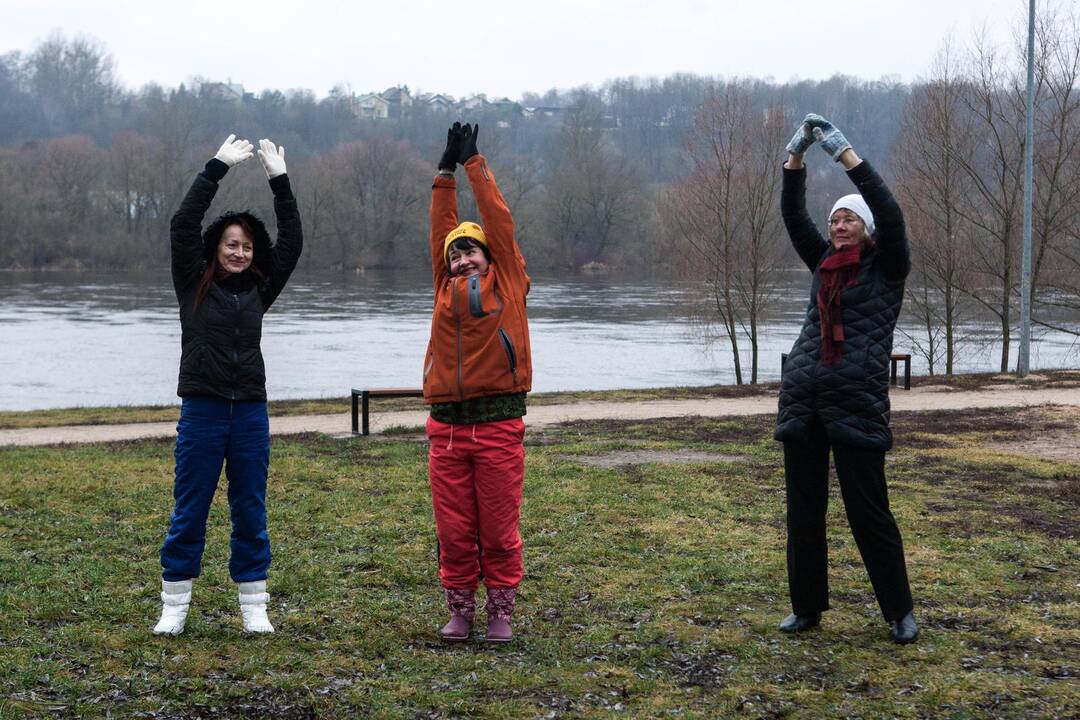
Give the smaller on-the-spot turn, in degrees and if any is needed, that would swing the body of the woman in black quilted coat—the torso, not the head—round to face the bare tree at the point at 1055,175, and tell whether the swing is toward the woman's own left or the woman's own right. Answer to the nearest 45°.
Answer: approximately 135° to the woman's own right

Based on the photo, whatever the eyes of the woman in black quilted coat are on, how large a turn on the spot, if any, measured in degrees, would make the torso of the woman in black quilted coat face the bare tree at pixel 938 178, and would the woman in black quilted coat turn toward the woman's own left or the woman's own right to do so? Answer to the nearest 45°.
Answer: approximately 135° to the woman's own right

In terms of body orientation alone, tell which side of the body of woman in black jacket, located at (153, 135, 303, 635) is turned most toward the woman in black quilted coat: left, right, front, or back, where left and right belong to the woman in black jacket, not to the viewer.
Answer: left

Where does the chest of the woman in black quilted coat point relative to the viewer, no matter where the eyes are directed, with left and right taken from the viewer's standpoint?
facing the viewer and to the left of the viewer

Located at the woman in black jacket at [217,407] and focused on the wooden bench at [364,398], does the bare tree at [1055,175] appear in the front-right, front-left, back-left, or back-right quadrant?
front-right

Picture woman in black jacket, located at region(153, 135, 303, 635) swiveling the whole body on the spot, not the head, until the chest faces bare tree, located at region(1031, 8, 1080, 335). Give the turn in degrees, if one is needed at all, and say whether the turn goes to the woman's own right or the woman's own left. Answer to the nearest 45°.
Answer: approximately 135° to the woman's own left

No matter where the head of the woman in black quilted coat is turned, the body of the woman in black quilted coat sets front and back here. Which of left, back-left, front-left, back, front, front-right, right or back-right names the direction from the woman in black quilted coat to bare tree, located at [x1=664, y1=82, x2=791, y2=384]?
back-right

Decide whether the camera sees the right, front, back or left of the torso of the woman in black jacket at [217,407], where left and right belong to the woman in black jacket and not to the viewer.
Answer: front

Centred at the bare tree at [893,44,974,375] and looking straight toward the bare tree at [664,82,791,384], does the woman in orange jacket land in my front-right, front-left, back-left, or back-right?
front-left

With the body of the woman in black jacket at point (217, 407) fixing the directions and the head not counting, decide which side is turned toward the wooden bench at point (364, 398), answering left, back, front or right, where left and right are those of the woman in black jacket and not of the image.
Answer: back

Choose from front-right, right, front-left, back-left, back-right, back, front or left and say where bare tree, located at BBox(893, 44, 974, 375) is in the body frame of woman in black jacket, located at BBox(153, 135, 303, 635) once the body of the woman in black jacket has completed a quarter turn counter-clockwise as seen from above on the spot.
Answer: front-left

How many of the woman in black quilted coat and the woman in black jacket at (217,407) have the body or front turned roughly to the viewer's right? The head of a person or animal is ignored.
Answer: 0
